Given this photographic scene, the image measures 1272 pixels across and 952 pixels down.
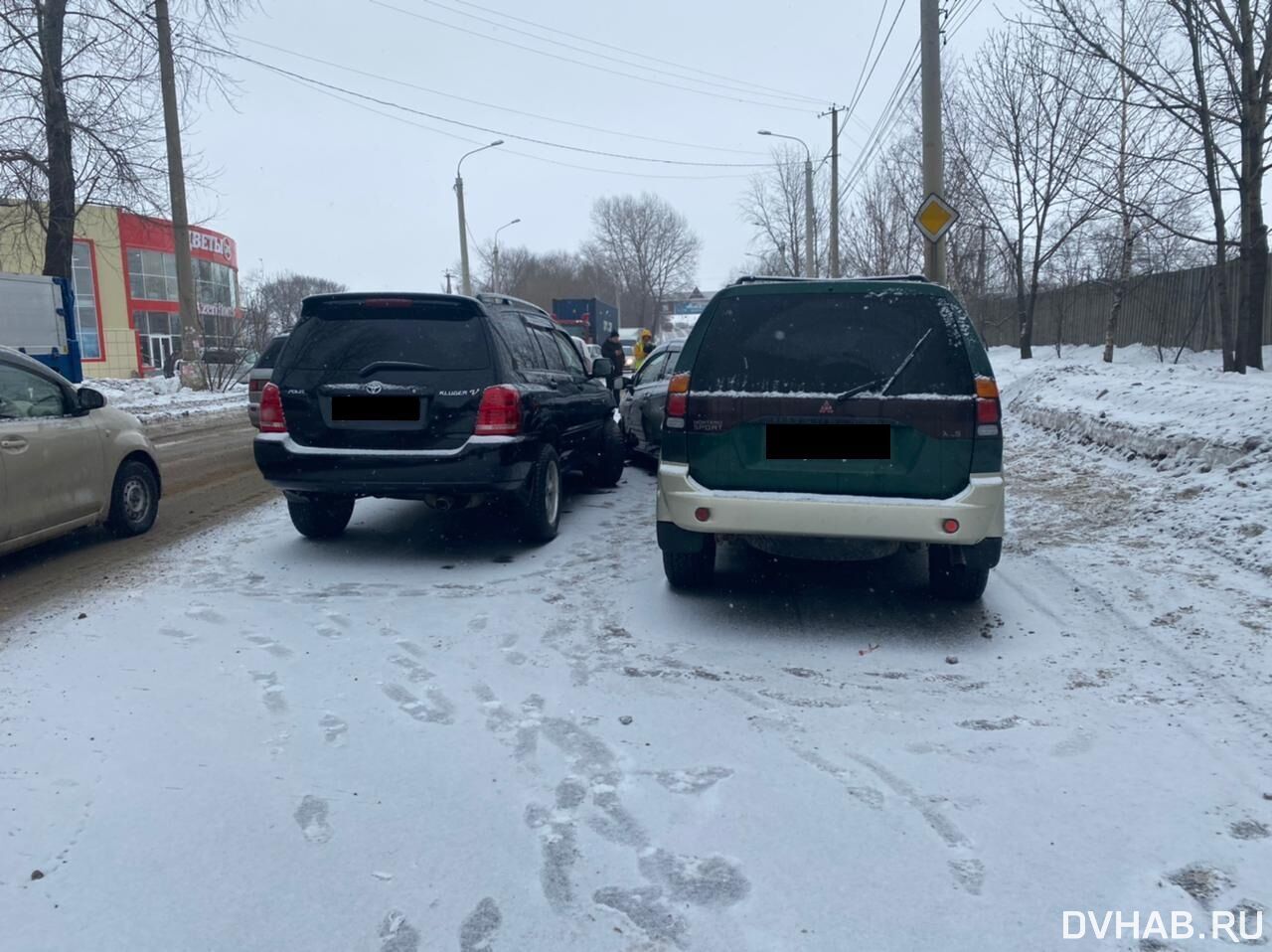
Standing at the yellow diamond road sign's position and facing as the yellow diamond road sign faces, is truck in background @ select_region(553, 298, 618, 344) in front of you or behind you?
behind

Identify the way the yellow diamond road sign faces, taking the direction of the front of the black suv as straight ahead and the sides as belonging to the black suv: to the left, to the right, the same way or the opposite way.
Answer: the opposite way

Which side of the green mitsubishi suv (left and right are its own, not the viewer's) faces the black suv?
left

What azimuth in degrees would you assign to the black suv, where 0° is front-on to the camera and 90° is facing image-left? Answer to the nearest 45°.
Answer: approximately 225°

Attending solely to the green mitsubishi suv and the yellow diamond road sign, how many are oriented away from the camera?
1

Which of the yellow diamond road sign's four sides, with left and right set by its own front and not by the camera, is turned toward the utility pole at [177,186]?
right

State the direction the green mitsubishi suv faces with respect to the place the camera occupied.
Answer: facing away from the viewer

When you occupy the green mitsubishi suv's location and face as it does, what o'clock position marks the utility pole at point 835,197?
The utility pole is roughly at 12 o'clock from the green mitsubishi suv.

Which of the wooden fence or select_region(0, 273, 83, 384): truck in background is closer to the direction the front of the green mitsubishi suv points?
the wooden fence

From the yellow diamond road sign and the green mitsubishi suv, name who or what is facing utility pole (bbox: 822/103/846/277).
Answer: the green mitsubishi suv

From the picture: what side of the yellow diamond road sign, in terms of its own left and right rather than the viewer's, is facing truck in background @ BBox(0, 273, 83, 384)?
right

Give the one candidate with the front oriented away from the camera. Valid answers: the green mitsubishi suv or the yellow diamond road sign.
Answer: the green mitsubishi suv

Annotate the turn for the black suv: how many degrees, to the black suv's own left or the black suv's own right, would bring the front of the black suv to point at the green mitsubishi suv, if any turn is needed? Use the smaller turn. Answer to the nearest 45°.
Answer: approximately 90° to the black suv's own right

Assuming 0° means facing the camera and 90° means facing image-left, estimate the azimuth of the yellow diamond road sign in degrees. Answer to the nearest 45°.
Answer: approximately 0°

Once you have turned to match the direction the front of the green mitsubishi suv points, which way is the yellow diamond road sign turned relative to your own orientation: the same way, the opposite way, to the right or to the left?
the opposite way
